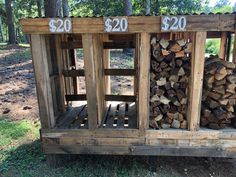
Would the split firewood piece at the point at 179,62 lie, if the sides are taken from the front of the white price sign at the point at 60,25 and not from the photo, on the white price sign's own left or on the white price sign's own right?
on the white price sign's own left

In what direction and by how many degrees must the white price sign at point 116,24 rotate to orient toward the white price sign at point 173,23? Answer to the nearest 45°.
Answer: approximately 90° to its left

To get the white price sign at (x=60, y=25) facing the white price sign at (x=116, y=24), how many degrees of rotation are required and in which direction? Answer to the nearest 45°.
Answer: approximately 90° to its left

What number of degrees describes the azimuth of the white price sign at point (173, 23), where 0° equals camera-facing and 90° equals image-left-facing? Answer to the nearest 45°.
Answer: approximately 0°

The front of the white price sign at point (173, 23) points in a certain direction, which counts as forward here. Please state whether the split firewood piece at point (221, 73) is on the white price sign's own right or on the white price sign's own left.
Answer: on the white price sign's own left

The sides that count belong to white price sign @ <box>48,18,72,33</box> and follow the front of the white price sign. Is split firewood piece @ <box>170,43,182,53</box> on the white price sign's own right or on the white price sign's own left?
on the white price sign's own left
